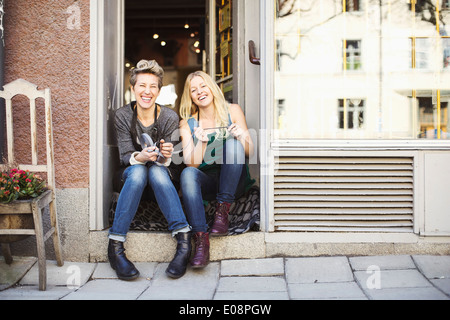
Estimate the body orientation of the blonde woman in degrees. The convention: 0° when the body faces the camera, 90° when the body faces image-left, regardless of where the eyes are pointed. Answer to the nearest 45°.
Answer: approximately 0°

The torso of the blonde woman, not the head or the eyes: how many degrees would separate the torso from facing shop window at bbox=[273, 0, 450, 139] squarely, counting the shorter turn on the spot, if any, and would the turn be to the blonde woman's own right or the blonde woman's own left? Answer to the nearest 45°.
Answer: approximately 90° to the blonde woman's own left

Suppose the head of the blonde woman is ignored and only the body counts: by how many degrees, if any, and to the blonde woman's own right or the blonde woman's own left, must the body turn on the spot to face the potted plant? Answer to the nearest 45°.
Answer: approximately 45° to the blonde woman's own right

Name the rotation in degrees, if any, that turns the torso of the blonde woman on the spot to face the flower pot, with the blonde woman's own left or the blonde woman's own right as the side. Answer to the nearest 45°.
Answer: approximately 45° to the blonde woman's own right

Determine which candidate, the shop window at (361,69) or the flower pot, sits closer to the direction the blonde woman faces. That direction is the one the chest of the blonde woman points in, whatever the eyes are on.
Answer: the flower pot

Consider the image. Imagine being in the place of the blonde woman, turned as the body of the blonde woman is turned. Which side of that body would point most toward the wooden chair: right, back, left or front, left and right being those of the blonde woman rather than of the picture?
right
